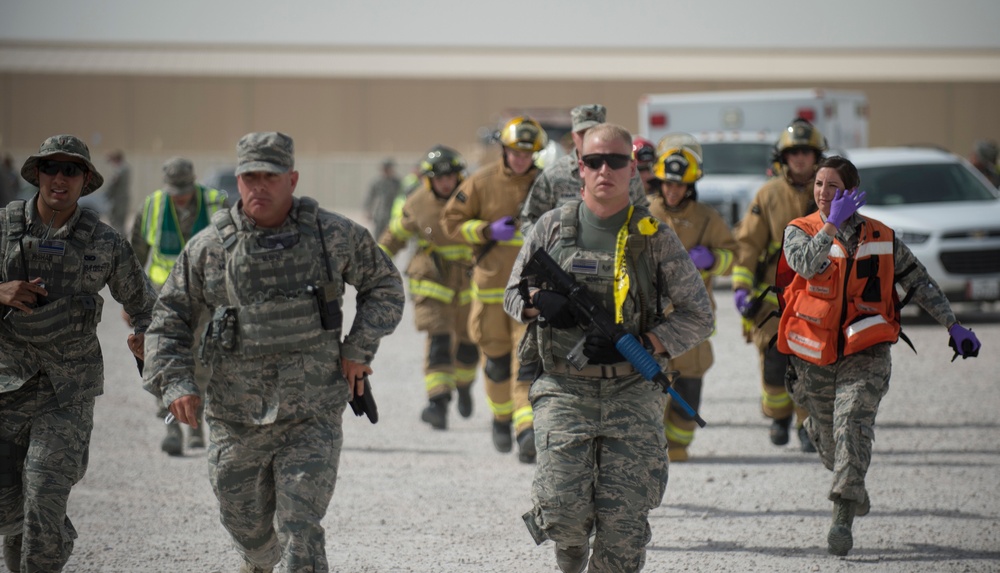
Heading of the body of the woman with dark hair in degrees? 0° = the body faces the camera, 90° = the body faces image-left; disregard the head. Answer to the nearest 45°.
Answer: approximately 0°

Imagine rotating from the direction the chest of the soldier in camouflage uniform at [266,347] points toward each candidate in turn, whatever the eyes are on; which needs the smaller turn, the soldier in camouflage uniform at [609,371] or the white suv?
the soldier in camouflage uniform

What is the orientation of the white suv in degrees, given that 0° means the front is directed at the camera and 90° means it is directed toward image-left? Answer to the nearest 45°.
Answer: approximately 315°

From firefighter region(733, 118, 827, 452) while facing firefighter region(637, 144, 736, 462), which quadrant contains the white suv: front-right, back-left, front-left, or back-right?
back-right

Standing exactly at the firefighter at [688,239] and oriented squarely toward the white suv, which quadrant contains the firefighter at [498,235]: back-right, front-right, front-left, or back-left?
back-left

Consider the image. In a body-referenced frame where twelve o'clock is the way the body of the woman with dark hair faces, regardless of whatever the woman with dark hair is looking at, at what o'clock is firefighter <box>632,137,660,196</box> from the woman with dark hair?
The firefighter is roughly at 5 o'clock from the woman with dark hair.

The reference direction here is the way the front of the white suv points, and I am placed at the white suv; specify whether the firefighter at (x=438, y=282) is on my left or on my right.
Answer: on my right

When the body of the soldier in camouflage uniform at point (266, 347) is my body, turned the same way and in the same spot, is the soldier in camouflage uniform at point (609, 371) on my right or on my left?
on my left

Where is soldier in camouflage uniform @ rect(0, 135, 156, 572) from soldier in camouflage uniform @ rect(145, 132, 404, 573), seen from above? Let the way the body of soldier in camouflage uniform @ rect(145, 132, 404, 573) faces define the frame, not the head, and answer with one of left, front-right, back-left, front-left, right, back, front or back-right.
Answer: back-right

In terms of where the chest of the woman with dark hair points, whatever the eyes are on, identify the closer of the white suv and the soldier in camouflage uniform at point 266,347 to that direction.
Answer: the soldier in camouflage uniform

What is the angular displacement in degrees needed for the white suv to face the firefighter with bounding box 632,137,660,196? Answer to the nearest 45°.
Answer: approximately 45° to its right
